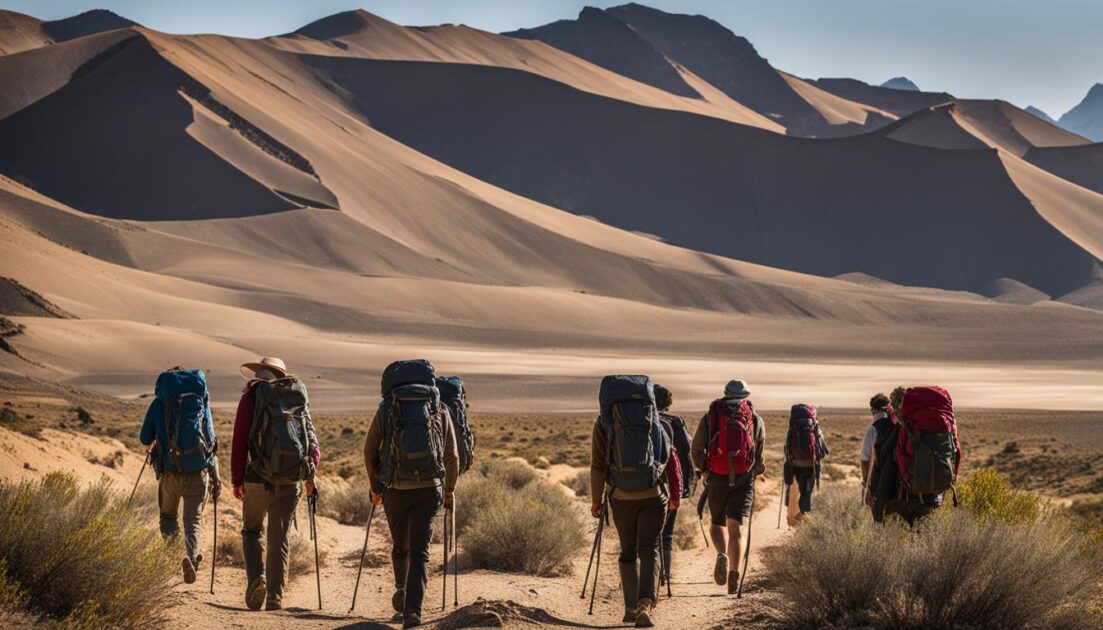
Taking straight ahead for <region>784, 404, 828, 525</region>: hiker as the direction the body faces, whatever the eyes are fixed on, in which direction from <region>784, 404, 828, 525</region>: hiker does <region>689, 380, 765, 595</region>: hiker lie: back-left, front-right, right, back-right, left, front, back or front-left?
back

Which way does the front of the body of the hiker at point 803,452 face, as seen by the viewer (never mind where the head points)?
away from the camera

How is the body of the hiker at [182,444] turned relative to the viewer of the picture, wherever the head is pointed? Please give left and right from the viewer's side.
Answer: facing away from the viewer

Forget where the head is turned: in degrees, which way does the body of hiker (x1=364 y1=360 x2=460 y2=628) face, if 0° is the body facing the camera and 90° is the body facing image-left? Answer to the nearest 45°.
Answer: approximately 180°

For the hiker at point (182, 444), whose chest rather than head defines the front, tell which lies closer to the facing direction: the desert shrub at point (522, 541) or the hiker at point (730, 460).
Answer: the desert shrub

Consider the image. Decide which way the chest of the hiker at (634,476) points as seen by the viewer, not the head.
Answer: away from the camera

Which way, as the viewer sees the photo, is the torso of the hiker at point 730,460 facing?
away from the camera

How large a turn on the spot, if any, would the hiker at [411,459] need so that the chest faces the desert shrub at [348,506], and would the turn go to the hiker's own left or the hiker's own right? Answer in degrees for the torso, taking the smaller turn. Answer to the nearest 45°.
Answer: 0° — they already face it

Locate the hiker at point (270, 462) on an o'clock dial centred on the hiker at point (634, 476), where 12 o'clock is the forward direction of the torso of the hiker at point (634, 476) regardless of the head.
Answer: the hiker at point (270, 462) is roughly at 9 o'clock from the hiker at point (634, 476).

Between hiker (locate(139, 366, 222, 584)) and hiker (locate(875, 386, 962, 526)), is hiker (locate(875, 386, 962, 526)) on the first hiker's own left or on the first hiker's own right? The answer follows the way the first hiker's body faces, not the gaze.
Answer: on the first hiker's own right

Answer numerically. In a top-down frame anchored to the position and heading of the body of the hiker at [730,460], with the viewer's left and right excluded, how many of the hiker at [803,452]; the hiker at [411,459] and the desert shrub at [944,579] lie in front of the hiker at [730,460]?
1

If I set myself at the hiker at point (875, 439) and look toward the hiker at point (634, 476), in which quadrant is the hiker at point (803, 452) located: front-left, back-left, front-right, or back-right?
back-right
